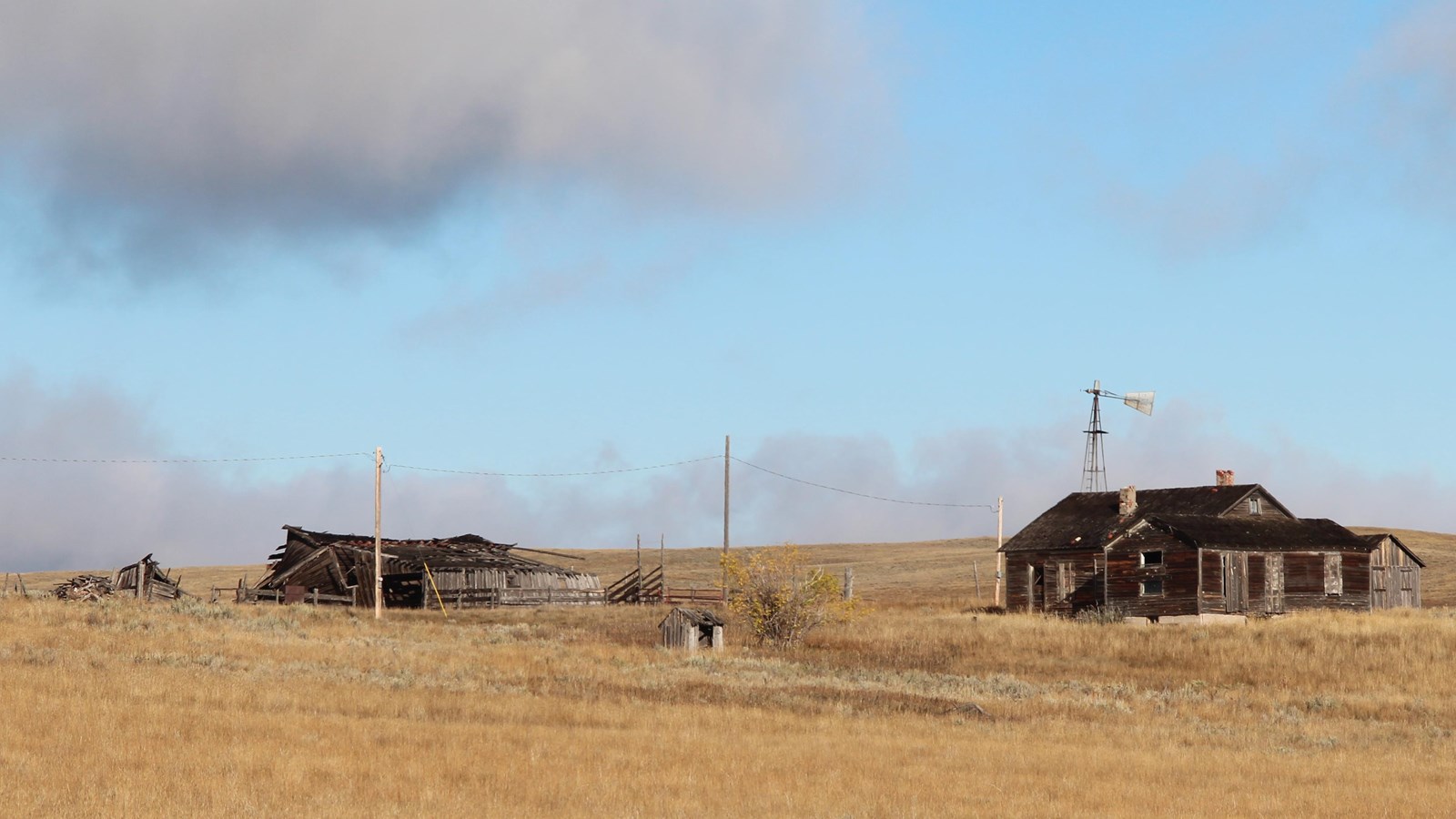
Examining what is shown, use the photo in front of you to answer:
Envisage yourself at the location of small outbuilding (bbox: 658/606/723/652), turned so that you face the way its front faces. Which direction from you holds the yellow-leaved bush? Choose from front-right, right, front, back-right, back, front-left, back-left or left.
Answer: left

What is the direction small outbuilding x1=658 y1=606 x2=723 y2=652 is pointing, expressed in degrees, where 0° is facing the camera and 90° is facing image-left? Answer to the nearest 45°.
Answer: approximately 315°
